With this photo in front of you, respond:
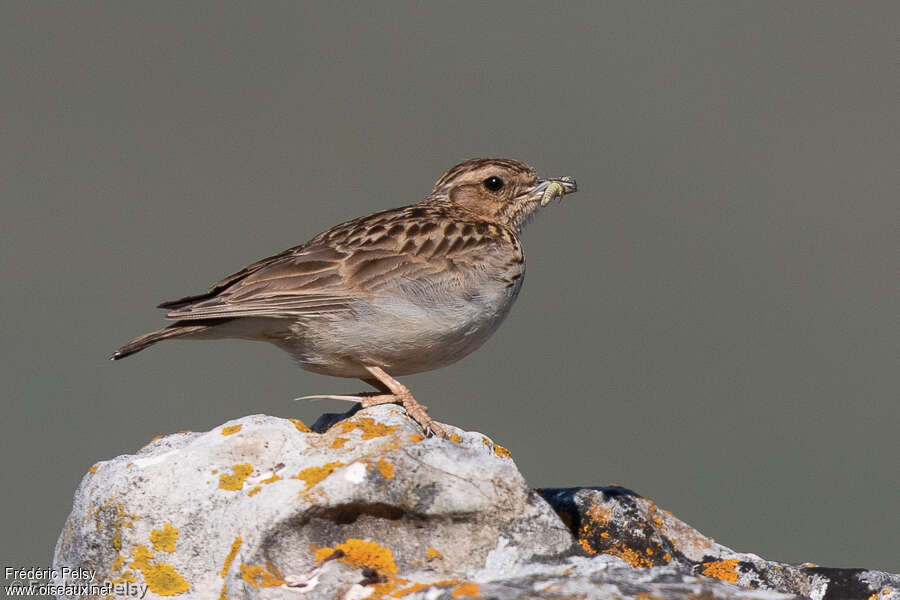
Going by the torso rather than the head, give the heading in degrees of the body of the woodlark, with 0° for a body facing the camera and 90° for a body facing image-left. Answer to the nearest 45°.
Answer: approximately 270°

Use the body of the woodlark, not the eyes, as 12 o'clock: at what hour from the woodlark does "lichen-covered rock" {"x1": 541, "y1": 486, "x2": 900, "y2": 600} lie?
The lichen-covered rock is roughly at 1 o'clock from the woodlark.
